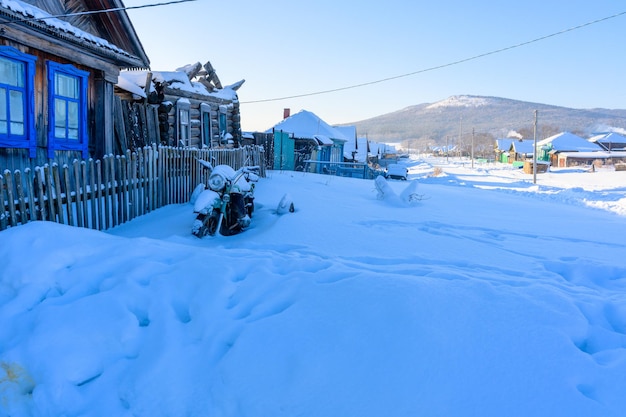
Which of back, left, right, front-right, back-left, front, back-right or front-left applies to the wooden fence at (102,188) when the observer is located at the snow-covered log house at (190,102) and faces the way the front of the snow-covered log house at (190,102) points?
front-right

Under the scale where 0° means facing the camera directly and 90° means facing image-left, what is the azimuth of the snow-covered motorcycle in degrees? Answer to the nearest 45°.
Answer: approximately 45°

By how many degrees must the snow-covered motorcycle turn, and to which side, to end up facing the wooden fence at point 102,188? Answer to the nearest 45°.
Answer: approximately 45° to its right

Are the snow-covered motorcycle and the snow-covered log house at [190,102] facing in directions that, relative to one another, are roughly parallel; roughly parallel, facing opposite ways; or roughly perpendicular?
roughly perpendicular

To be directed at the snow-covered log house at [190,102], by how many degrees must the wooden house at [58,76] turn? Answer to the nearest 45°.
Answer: approximately 90° to its left

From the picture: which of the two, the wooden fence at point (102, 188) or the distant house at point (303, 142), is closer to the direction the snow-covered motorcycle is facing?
the wooden fence

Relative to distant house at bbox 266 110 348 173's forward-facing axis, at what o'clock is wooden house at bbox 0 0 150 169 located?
The wooden house is roughly at 2 o'clock from the distant house.

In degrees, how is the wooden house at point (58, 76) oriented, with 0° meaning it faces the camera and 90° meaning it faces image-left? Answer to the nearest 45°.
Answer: approximately 315°

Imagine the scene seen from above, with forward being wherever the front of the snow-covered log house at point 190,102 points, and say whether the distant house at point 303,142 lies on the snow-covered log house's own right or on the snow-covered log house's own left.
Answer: on the snow-covered log house's own left

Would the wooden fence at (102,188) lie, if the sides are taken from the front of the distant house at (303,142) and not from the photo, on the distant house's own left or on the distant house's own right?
on the distant house's own right

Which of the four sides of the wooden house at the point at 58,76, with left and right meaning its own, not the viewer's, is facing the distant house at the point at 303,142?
left
